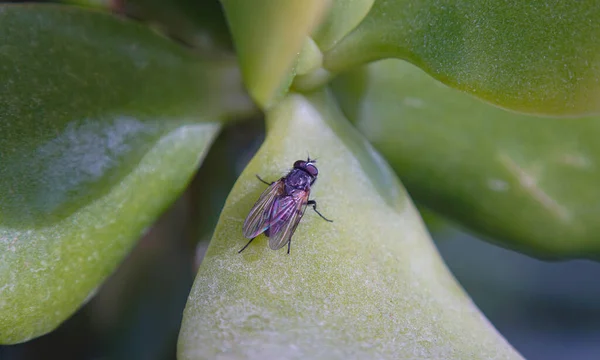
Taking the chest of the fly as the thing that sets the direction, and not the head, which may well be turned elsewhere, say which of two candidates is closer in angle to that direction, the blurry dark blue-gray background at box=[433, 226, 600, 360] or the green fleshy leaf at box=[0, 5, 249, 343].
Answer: the blurry dark blue-gray background

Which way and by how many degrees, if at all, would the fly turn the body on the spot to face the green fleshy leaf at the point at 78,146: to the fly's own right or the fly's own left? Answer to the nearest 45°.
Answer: approximately 135° to the fly's own left

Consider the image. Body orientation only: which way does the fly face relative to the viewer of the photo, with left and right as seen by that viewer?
facing away from the viewer and to the right of the viewer
